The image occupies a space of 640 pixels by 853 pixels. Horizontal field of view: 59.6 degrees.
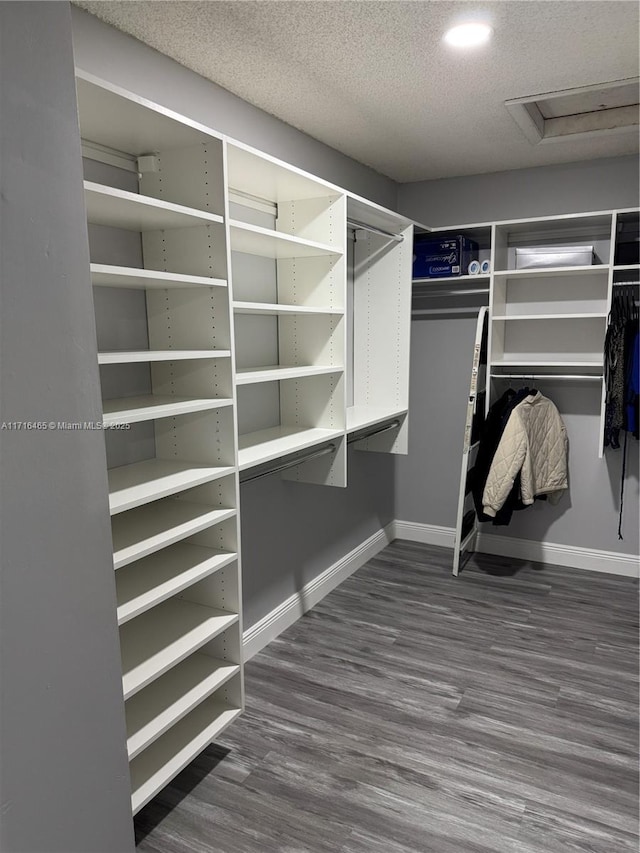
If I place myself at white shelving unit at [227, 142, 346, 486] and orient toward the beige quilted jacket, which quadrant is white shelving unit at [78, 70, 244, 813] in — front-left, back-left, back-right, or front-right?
back-right

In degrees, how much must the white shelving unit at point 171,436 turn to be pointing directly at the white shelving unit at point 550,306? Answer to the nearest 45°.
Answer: approximately 90° to its left

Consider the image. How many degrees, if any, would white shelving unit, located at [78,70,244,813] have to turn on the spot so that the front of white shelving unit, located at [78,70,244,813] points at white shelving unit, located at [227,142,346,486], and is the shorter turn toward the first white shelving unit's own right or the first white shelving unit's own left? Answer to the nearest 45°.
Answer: approximately 90° to the first white shelving unit's own left

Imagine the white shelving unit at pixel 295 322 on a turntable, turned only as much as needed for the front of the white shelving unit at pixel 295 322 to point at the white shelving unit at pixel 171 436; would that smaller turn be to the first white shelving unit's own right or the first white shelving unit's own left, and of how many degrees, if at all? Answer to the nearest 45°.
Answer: approximately 90° to the first white shelving unit's own right

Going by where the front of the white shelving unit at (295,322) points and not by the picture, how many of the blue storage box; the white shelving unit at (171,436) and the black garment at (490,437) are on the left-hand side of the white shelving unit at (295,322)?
2

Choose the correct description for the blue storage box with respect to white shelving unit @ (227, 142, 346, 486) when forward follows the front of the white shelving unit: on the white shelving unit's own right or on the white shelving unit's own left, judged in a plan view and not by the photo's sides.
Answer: on the white shelving unit's own left

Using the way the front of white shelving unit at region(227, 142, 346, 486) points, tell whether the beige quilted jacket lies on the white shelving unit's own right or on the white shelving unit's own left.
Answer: on the white shelving unit's own left

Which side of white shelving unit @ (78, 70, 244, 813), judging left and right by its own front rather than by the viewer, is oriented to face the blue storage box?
left

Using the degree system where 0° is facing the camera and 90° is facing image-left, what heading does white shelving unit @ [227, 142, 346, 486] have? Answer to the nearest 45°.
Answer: approximately 315°
